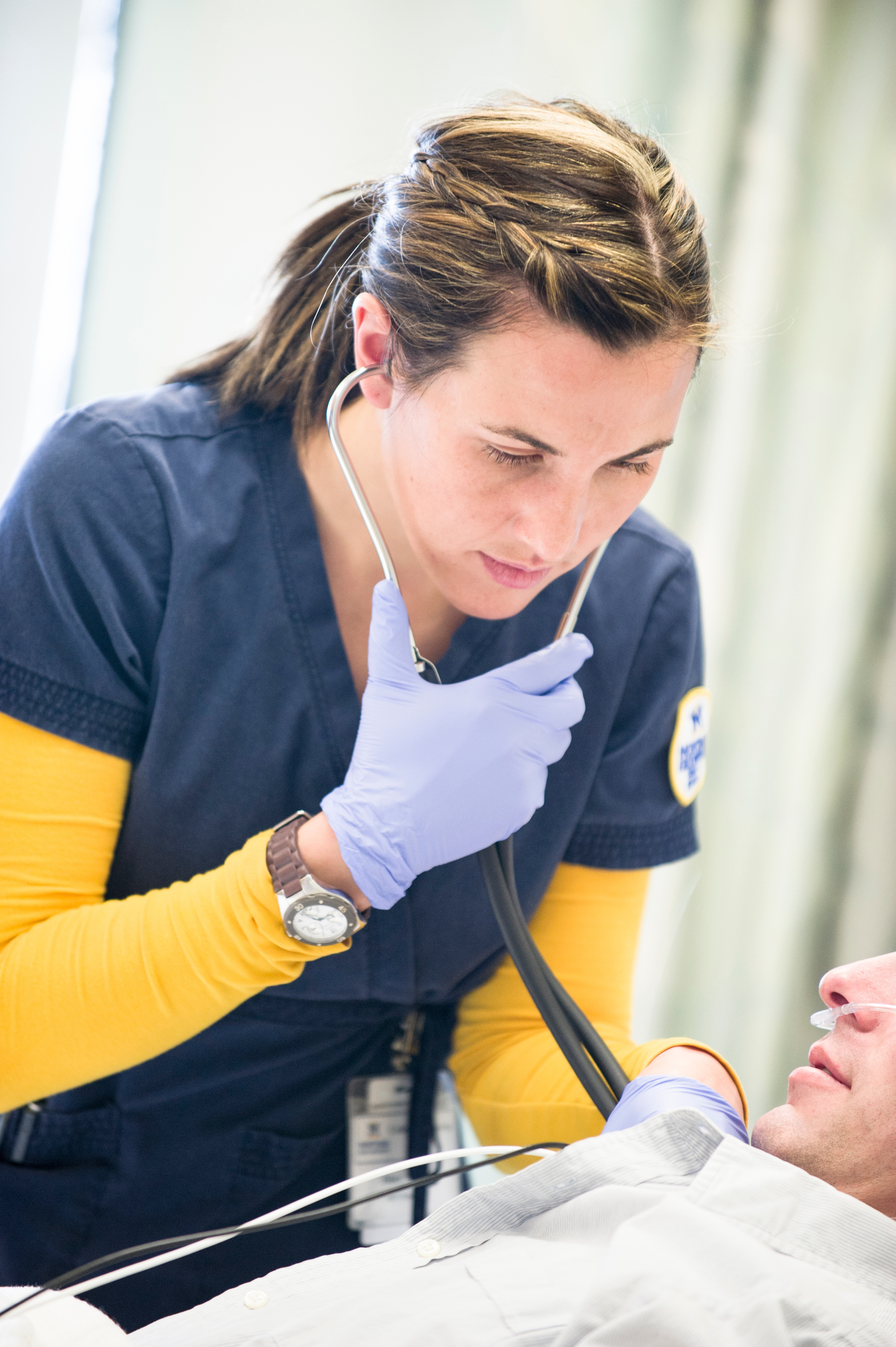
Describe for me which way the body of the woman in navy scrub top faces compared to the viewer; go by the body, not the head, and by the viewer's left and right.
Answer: facing the viewer and to the right of the viewer

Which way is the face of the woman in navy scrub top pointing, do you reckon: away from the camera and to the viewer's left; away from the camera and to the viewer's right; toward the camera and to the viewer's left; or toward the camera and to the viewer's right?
toward the camera and to the viewer's right
